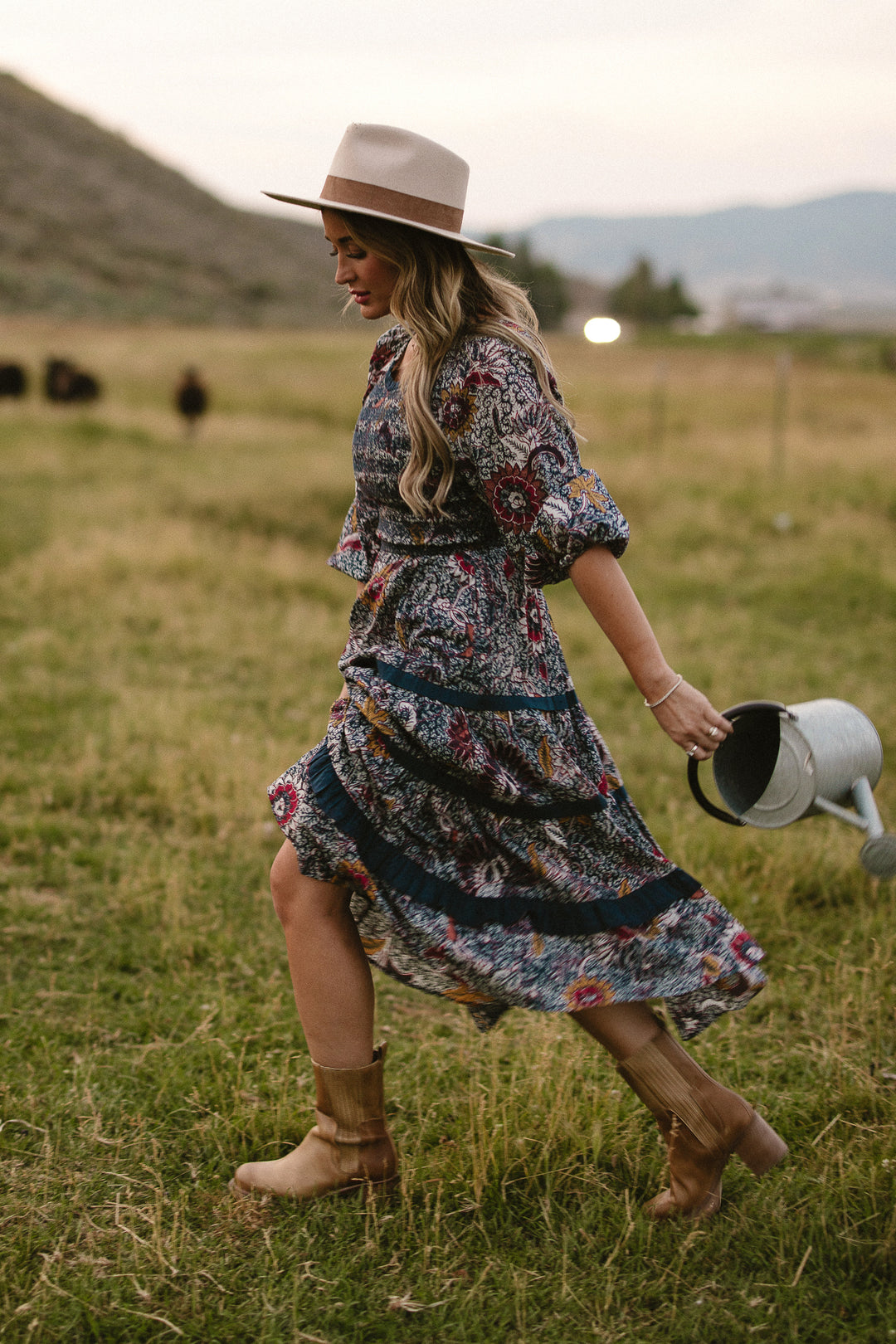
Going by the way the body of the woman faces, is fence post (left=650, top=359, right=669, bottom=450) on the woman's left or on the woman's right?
on the woman's right

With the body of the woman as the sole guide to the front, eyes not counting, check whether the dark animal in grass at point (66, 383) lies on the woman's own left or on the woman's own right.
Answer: on the woman's own right

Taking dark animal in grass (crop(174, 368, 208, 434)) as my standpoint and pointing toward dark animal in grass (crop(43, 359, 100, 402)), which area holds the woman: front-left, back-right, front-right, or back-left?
back-left

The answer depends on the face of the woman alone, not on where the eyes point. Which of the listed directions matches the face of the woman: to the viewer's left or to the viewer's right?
to the viewer's left

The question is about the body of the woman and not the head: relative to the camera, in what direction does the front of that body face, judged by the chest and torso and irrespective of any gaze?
to the viewer's left

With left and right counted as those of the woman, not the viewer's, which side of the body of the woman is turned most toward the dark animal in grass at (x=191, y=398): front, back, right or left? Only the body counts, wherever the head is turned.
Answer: right
